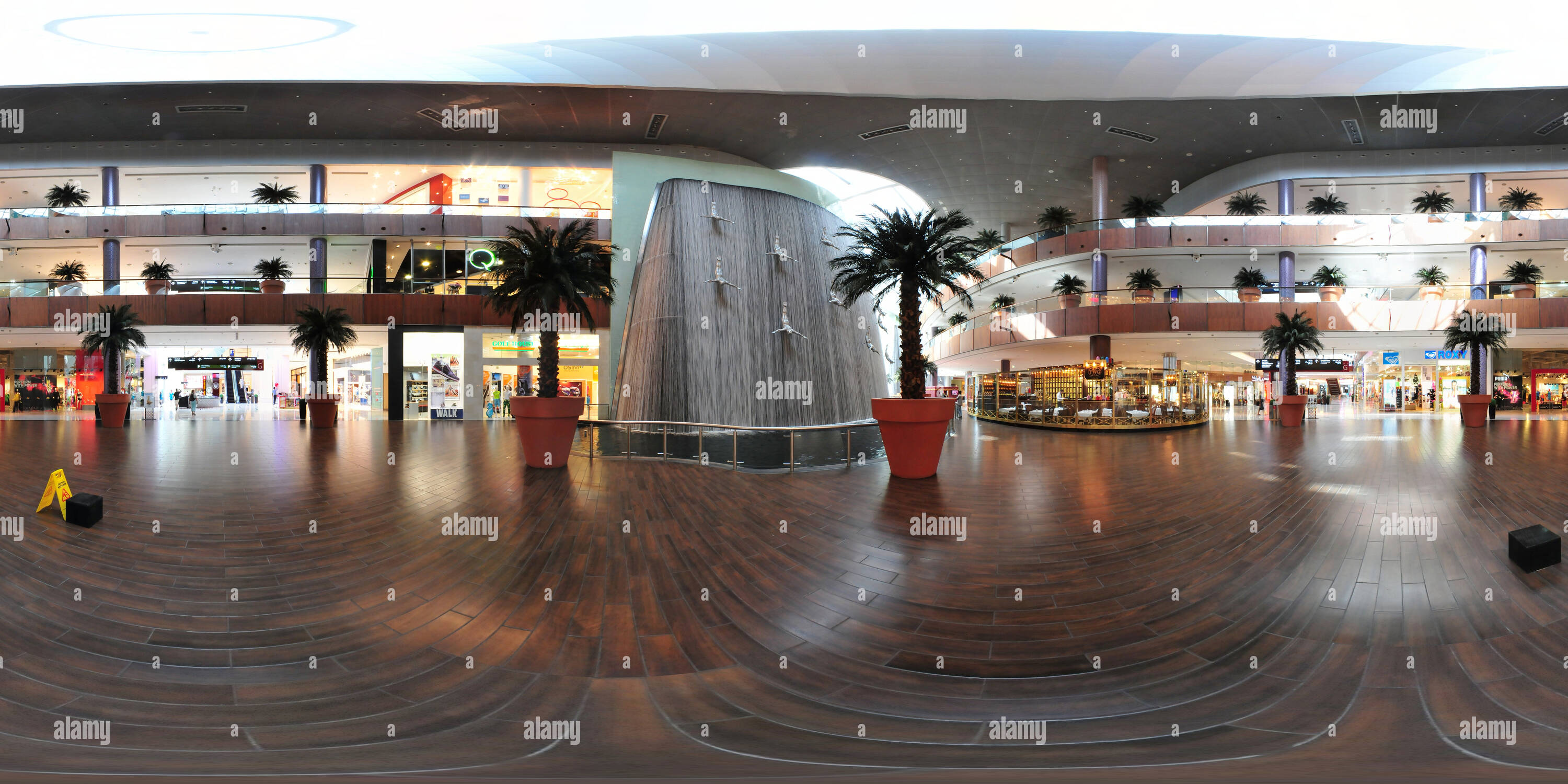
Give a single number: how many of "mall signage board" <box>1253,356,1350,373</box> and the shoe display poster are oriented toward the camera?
2

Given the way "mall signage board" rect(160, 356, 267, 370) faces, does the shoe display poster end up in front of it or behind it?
in front

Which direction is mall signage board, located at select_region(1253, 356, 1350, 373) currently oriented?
toward the camera

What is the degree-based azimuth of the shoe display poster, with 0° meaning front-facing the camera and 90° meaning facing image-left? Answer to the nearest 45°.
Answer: approximately 0°

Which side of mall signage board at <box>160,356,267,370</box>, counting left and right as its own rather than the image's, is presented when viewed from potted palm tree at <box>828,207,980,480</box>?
front

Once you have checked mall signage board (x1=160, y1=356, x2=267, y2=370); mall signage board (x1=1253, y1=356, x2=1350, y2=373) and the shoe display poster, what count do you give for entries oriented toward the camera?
3

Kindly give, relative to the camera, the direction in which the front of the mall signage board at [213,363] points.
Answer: facing the viewer

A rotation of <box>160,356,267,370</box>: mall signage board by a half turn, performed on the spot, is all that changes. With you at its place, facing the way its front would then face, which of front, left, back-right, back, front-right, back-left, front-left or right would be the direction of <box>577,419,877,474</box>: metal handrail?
back

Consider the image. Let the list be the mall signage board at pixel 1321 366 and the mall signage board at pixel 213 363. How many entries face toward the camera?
2
